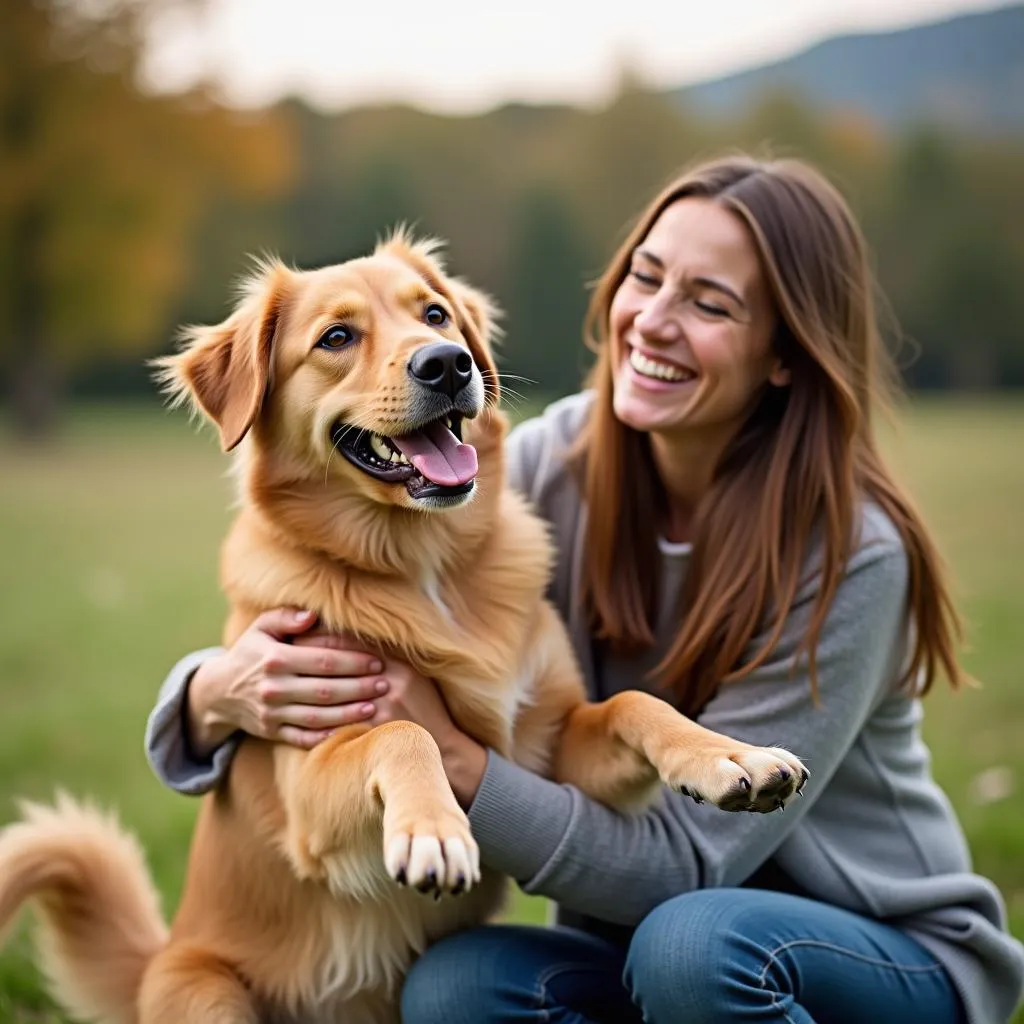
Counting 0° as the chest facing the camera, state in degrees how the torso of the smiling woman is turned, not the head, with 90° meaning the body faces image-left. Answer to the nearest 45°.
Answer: approximately 45°

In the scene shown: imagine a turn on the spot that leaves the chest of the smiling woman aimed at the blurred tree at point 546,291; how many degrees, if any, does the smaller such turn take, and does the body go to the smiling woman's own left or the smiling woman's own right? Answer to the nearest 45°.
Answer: approximately 135° to the smiling woman's own right

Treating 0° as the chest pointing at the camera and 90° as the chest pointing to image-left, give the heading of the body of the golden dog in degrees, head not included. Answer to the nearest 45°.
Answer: approximately 315°

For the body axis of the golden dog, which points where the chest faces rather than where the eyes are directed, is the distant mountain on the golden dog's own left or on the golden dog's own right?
on the golden dog's own left
